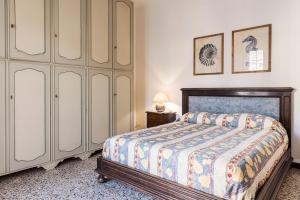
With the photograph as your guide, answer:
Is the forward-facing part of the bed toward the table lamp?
no

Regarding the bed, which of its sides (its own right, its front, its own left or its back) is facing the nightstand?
right

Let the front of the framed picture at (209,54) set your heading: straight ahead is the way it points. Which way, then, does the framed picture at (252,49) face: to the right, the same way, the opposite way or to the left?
the same way

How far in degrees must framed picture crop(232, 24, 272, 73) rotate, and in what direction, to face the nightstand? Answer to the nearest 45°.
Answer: approximately 45° to its right

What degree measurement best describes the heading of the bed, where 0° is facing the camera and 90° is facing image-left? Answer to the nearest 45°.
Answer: approximately 45°

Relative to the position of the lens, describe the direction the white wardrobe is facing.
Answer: facing the viewer and to the right of the viewer

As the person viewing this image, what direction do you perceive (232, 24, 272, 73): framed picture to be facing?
facing the viewer and to the left of the viewer

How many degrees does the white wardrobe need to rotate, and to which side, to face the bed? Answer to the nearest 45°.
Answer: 0° — it already faces it

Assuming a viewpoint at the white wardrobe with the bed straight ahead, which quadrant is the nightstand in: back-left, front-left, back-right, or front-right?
front-left

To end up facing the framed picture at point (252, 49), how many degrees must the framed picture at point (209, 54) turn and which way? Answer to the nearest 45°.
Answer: approximately 90° to its left

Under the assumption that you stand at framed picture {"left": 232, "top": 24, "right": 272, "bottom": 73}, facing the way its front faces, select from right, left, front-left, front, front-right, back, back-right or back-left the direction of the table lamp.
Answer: front-right

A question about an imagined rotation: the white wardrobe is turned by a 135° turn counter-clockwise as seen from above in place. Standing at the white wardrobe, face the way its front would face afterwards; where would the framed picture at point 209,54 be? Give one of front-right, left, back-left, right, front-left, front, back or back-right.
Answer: right

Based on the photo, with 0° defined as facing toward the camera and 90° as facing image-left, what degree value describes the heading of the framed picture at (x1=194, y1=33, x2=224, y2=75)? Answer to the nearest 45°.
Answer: approximately 45°

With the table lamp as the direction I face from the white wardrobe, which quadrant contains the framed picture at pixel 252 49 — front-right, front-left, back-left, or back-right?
front-right

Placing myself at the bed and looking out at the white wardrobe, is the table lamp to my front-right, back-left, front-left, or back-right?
front-right

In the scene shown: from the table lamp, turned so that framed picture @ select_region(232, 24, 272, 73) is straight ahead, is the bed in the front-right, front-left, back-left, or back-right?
front-right

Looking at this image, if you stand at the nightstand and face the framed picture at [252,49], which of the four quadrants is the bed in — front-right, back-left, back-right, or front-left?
front-right

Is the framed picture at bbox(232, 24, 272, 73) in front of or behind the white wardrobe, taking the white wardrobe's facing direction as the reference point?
in front

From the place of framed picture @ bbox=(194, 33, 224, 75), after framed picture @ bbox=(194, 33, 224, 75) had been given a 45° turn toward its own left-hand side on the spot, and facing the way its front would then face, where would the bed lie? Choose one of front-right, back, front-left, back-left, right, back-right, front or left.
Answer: front
